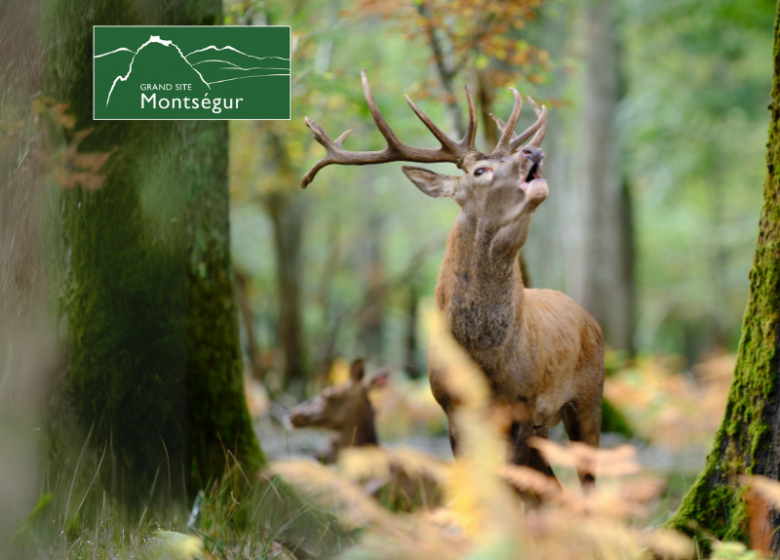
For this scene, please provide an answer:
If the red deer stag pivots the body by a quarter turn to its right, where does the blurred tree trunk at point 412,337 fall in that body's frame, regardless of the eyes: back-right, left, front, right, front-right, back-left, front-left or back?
front-right

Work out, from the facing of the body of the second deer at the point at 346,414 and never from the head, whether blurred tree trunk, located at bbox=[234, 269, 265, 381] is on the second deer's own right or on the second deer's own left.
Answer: on the second deer's own right

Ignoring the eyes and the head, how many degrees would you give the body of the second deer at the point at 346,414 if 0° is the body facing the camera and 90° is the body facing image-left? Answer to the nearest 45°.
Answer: approximately 90°

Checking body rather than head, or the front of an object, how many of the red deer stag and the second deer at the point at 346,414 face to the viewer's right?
0

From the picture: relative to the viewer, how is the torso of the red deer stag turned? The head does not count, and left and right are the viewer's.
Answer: facing the viewer and to the left of the viewer

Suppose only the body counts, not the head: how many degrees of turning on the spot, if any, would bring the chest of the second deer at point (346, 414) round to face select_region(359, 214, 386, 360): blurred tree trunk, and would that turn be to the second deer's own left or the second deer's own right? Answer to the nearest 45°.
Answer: approximately 90° to the second deer's own right

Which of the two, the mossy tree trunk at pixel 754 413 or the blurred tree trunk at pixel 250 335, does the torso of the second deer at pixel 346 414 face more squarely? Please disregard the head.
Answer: the blurred tree trunk

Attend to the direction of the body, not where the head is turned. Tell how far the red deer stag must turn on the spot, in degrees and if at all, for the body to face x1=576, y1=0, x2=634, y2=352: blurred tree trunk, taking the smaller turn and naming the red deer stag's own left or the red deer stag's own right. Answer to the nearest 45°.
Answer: approximately 135° to the red deer stag's own right
